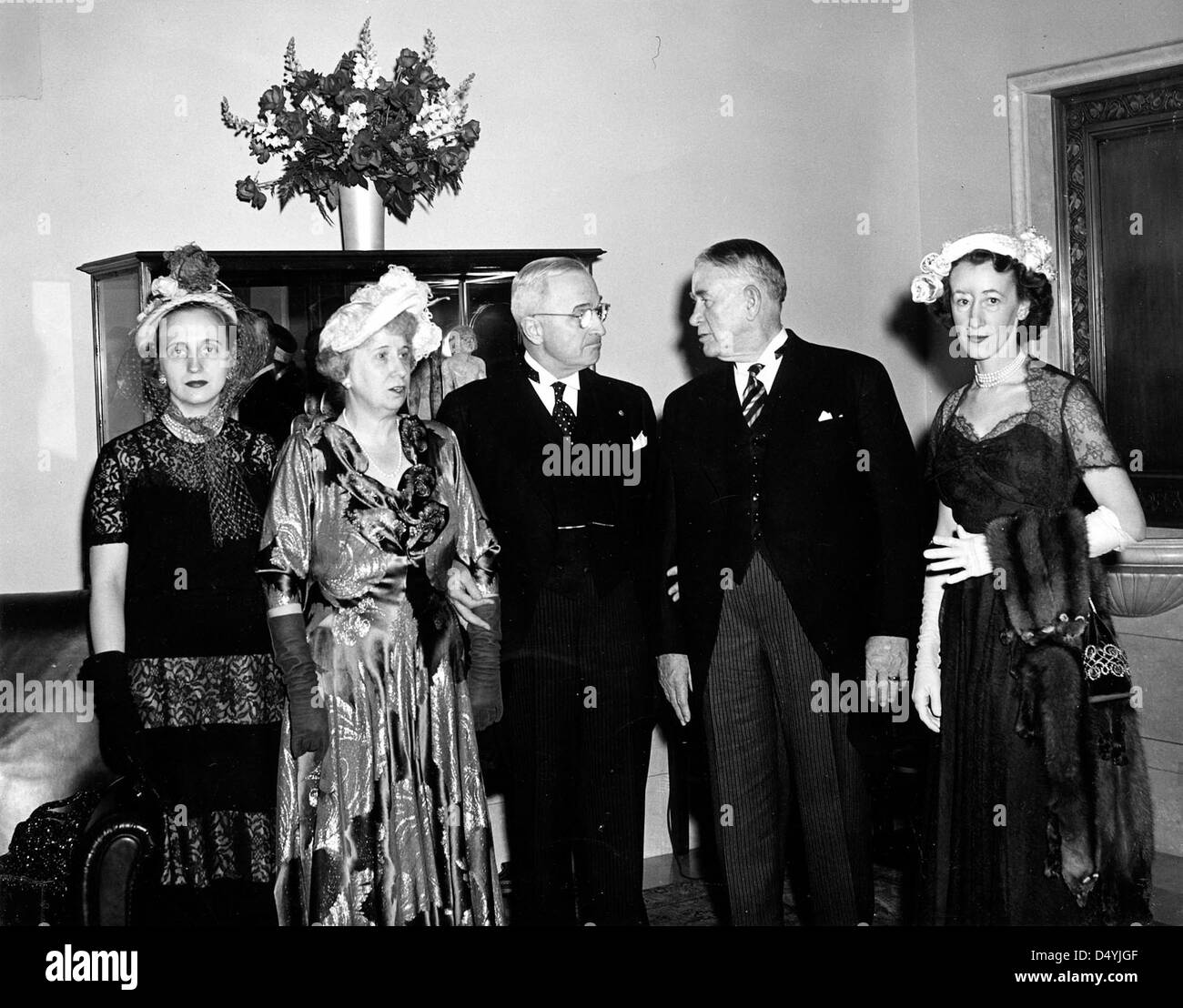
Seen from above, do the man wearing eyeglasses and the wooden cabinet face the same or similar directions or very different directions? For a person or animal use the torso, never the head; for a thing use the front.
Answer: same or similar directions

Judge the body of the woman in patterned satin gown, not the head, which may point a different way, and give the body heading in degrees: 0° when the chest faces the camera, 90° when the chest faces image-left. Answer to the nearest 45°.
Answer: approximately 315°

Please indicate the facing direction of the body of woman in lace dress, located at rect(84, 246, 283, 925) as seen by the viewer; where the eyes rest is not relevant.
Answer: toward the camera

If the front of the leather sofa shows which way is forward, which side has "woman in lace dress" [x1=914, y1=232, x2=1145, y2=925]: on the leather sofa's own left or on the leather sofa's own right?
on the leather sofa's own left

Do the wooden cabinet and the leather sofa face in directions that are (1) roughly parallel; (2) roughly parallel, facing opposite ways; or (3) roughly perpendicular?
roughly parallel

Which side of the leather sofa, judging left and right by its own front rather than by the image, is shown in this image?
front

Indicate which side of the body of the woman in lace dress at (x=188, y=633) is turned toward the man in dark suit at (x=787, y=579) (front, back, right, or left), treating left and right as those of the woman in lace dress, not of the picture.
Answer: left

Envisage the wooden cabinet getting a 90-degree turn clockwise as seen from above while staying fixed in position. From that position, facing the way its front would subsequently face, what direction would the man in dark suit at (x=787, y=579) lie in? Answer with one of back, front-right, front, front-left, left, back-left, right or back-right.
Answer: back-left

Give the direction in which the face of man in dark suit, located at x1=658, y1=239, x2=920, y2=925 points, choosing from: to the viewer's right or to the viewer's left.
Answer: to the viewer's left

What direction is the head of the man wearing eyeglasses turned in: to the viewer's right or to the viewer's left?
to the viewer's right
